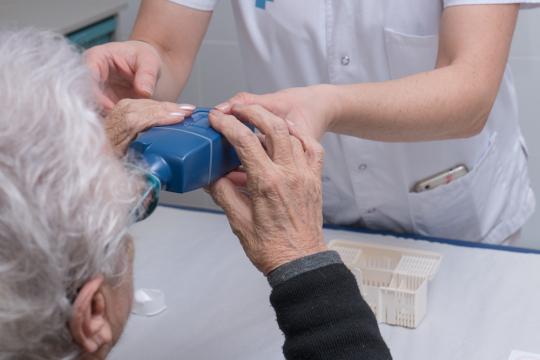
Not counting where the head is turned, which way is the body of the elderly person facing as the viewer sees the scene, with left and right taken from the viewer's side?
facing away from the viewer and to the right of the viewer

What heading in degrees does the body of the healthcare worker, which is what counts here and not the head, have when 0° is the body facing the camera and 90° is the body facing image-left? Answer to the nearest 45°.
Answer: approximately 45°

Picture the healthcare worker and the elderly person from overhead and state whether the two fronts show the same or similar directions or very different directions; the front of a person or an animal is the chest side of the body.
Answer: very different directions

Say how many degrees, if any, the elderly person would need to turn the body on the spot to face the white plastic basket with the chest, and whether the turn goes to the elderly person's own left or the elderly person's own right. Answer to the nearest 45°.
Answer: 0° — they already face it

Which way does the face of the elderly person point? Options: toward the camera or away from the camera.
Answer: away from the camera
